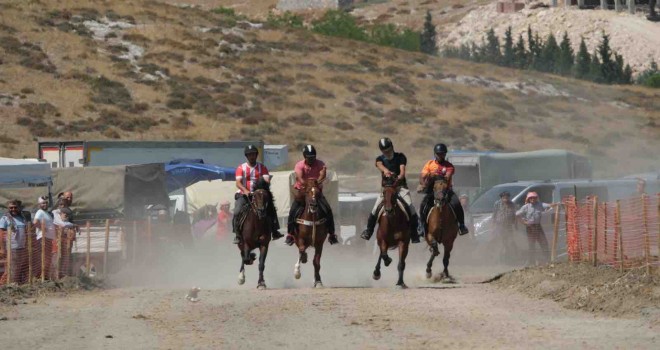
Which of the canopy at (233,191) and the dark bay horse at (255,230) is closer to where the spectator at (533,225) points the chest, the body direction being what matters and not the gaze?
the dark bay horse

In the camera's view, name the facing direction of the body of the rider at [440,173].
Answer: toward the camera

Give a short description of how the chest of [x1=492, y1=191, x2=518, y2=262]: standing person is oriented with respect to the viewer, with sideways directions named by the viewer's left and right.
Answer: facing the viewer

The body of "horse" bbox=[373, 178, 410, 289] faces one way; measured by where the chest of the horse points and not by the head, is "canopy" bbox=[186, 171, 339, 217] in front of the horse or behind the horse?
behind

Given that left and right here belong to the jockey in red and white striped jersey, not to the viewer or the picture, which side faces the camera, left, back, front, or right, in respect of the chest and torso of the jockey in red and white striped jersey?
front

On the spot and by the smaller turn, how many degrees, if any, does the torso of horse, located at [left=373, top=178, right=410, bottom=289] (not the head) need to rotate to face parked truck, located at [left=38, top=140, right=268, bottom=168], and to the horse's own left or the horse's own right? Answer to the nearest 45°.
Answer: approximately 135° to the horse's own right

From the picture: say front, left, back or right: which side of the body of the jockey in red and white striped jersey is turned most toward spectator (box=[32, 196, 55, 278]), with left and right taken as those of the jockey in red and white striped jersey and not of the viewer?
right
